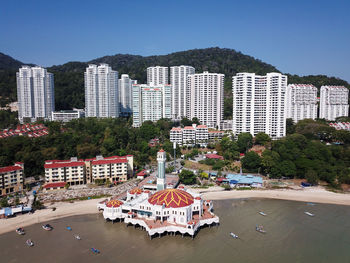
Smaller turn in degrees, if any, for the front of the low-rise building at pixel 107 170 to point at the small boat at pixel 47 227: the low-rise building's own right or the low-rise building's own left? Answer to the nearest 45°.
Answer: approximately 45° to the low-rise building's own right

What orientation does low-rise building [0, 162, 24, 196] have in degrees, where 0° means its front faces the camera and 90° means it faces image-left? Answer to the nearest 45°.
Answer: approximately 315°

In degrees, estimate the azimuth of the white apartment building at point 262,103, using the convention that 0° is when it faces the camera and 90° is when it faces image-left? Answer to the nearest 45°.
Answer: approximately 0°
